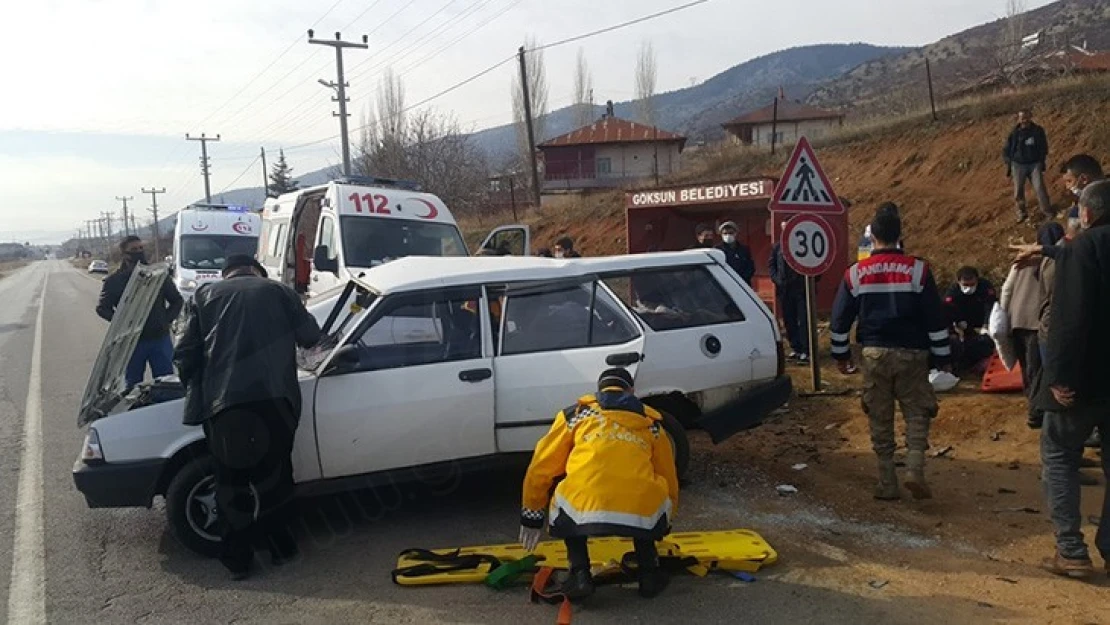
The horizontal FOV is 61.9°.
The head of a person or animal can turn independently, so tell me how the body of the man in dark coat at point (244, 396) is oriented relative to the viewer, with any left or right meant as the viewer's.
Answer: facing away from the viewer

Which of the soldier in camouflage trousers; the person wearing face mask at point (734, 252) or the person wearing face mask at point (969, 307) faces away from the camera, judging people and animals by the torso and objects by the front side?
the soldier in camouflage trousers

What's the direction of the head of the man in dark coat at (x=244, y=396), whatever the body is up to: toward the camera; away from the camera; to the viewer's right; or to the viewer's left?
away from the camera

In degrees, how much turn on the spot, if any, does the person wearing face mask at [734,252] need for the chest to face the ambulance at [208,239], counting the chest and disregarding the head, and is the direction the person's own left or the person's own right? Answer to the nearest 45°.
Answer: approximately 135° to the person's own right

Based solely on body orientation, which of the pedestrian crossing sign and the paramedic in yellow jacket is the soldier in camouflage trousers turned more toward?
the pedestrian crossing sign

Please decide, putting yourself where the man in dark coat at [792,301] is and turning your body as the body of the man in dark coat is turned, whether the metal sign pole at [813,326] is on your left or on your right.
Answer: on your left

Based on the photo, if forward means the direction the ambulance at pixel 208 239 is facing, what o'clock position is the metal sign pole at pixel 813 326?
The metal sign pole is roughly at 11 o'clock from the ambulance.

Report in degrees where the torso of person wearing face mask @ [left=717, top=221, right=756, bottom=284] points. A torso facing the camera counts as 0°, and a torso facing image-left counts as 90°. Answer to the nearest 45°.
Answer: approximately 0°

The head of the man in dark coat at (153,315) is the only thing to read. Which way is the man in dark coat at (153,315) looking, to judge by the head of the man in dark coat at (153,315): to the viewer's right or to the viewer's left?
to the viewer's right
